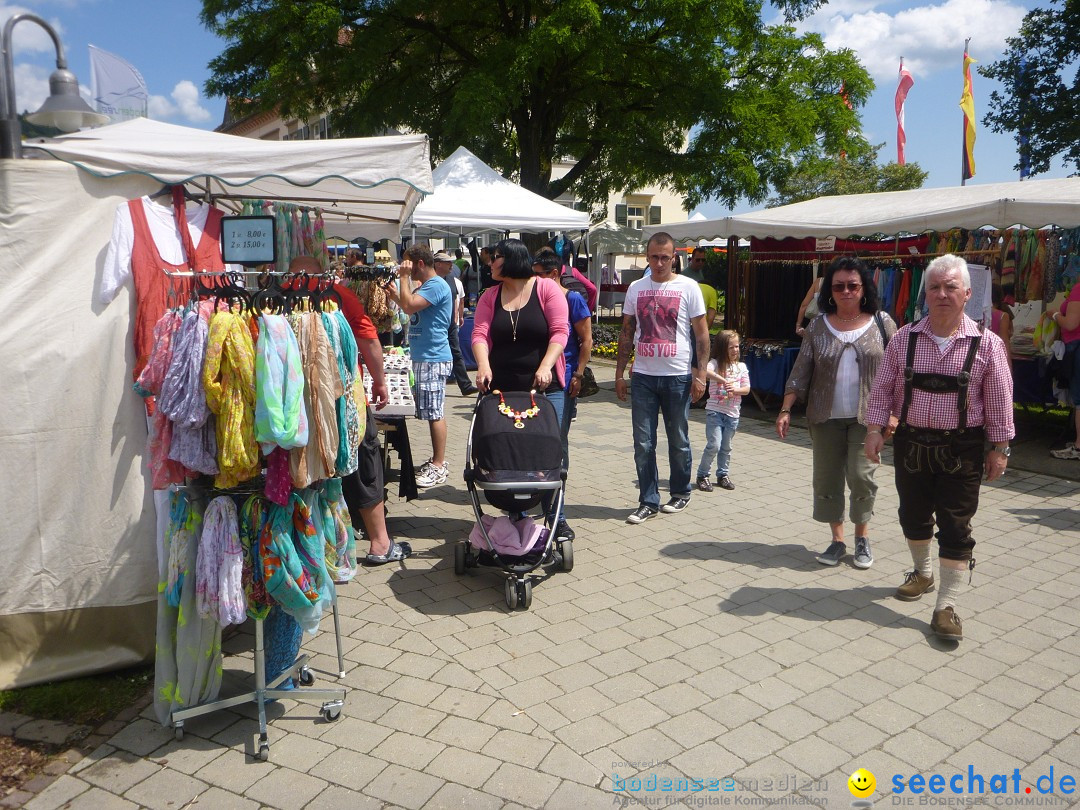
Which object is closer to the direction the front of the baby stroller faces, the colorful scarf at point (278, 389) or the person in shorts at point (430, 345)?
the colorful scarf

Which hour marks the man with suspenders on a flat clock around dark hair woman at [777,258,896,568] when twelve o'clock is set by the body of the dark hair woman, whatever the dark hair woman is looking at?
The man with suspenders is roughly at 11 o'clock from the dark hair woman.

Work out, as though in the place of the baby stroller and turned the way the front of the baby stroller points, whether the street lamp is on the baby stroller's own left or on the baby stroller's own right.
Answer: on the baby stroller's own right

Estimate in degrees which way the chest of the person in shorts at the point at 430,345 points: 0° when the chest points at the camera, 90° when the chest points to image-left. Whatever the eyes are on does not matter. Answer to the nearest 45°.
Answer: approximately 90°

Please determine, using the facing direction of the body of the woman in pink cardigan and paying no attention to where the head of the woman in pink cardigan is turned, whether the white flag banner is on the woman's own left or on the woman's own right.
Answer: on the woman's own right

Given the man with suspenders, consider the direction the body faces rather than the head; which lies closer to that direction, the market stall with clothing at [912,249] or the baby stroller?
the baby stroller

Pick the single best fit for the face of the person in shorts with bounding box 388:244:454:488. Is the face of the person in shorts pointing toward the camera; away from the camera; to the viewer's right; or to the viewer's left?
to the viewer's left

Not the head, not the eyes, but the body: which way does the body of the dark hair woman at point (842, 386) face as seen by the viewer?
toward the camera

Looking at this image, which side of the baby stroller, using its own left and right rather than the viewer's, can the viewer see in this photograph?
front

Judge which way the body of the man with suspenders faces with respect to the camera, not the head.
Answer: toward the camera

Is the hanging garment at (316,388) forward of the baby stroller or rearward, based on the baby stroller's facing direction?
forward
